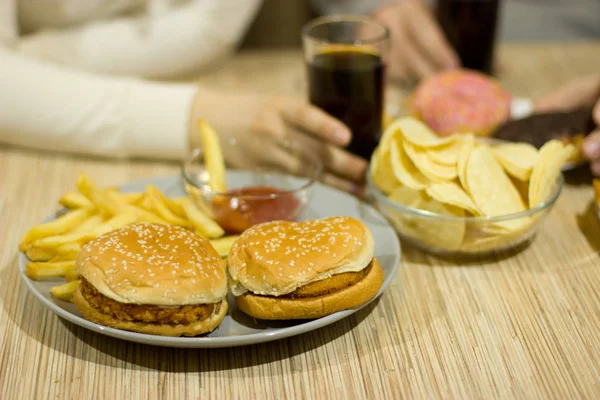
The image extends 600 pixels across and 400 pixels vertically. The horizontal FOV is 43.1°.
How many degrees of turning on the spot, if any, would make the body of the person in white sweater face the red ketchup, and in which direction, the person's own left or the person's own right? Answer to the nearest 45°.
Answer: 0° — they already face it

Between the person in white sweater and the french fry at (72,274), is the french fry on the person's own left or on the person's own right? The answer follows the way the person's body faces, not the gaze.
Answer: on the person's own right

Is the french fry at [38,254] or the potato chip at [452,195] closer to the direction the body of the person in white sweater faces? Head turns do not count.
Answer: the potato chip

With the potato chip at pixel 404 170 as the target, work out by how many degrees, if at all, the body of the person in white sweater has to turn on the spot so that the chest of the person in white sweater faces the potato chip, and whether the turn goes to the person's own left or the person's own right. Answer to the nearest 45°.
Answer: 0° — they already face it

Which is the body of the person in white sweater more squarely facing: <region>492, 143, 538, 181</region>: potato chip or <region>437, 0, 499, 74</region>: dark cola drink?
the potato chip

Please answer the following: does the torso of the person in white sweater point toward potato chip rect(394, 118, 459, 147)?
yes

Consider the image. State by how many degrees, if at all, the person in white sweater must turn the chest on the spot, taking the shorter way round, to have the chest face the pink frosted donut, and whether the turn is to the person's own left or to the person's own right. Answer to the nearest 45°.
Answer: approximately 45° to the person's own left

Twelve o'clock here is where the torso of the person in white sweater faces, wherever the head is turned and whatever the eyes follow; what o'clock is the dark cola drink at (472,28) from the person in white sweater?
The dark cola drink is roughly at 10 o'clock from the person in white sweater.

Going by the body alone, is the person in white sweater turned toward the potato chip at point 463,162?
yes

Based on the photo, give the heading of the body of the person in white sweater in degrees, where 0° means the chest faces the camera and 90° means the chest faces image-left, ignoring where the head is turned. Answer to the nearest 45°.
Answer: approximately 315°
